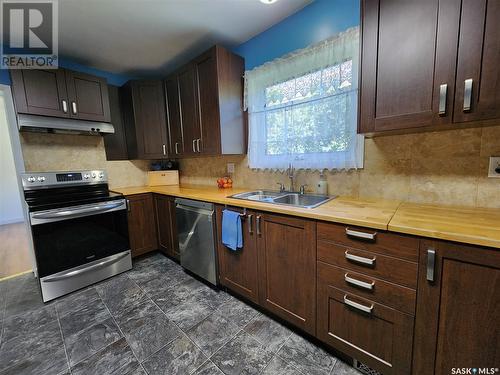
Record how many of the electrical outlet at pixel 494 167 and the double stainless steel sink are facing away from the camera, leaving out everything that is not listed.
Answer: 0

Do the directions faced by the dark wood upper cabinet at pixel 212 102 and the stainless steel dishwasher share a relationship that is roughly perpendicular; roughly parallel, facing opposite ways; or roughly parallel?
roughly parallel

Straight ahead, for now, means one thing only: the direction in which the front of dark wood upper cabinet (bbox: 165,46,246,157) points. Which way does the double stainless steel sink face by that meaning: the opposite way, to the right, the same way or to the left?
the same way

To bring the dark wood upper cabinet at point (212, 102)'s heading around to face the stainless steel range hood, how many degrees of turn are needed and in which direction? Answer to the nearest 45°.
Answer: approximately 45° to its right

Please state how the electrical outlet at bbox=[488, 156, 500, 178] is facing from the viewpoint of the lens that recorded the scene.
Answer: facing the viewer

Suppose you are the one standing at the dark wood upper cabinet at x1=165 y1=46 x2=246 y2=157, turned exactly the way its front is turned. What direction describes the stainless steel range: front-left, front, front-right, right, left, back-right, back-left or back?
front-right

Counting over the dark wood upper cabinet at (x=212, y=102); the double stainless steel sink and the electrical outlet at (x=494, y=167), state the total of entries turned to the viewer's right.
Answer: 0

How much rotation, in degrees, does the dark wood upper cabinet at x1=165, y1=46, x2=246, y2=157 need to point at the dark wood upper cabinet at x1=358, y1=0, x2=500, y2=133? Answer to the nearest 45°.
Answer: approximately 90° to its left

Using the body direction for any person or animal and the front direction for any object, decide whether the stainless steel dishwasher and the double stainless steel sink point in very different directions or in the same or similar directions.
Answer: same or similar directions

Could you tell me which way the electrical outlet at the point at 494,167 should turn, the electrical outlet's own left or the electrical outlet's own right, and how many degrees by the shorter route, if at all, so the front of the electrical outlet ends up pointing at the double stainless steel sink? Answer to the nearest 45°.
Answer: approximately 90° to the electrical outlet's own right

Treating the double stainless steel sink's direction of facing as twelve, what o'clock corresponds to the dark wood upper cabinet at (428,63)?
The dark wood upper cabinet is roughly at 9 o'clock from the double stainless steel sink.

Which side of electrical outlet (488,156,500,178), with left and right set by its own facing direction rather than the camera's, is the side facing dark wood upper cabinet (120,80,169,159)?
right

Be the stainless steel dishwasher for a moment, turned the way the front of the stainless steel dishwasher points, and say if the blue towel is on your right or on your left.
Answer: on your left

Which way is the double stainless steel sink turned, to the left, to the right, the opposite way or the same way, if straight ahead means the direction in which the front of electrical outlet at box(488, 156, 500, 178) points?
the same way

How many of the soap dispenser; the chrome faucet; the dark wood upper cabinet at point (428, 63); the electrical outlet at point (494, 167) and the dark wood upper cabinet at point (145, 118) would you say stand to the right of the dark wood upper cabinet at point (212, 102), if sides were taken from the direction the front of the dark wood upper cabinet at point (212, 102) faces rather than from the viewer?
1

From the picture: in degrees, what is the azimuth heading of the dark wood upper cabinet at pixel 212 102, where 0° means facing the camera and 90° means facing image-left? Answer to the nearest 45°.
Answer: approximately 45°
